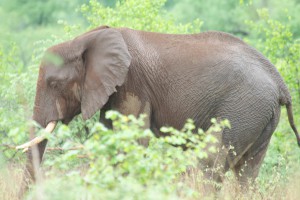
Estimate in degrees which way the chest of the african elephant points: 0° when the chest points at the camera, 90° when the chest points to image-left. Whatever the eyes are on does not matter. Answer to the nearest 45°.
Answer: approximately 90°

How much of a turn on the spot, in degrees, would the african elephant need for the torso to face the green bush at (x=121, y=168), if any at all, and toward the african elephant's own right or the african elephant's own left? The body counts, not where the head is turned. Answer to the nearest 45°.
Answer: approximately 90° to the african elephant's own left
